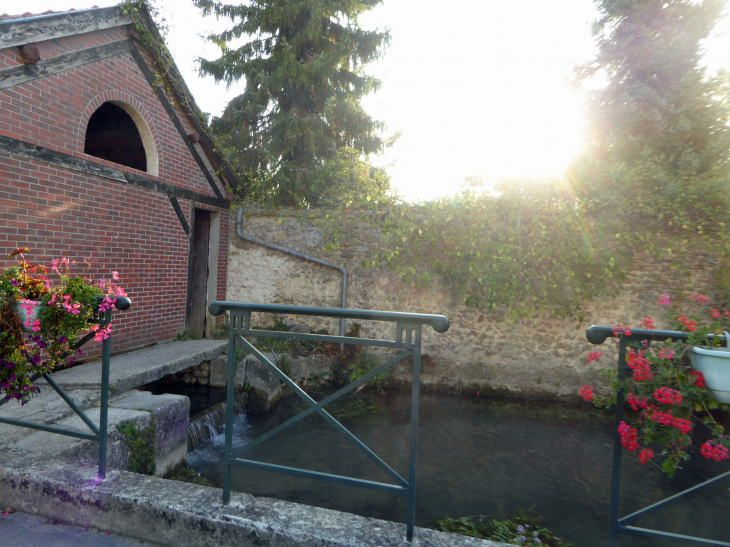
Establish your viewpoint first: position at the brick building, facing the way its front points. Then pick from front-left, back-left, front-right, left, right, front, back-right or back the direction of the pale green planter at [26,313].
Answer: front-right

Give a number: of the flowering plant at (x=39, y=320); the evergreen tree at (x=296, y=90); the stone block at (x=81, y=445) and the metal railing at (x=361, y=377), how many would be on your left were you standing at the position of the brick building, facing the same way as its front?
1

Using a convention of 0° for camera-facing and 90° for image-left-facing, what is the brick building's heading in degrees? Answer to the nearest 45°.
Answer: approximately 315°

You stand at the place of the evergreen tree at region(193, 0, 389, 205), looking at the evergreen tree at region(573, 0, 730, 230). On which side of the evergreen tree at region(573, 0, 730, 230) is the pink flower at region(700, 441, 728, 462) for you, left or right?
right

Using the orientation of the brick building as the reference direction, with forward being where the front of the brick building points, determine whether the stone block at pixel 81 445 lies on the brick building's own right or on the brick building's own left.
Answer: on the brick building's own right

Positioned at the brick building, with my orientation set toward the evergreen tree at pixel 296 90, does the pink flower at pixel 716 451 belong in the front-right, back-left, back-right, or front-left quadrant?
back-right

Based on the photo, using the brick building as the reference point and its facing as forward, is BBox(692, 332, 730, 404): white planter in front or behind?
in front

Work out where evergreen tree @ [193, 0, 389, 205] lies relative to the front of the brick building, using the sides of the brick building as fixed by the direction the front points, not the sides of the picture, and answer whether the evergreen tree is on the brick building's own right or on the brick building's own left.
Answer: on the brick building's own left

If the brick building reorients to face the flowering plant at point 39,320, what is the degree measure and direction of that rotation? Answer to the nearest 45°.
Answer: approximately 45° to its right

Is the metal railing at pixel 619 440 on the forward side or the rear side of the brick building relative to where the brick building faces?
on the forward side
